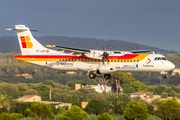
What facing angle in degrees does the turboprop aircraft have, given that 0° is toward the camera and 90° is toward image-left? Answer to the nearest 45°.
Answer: approximately 315°
